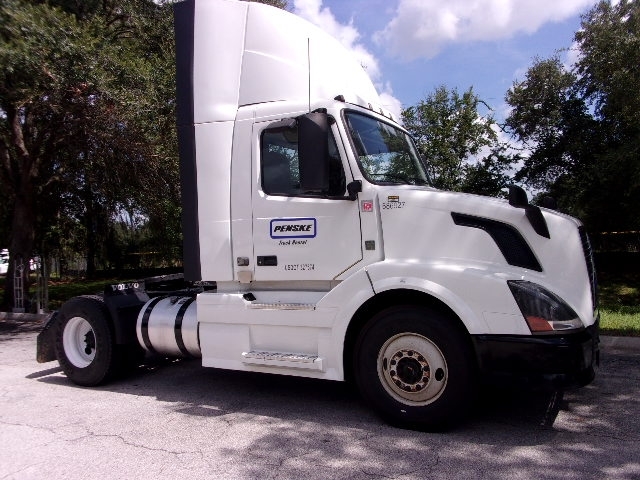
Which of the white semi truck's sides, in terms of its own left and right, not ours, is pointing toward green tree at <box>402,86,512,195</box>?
left

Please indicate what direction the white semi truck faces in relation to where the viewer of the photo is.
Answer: facing the viewer and to the right of the viewer

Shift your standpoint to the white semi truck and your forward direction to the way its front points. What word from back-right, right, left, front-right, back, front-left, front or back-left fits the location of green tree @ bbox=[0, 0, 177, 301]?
back

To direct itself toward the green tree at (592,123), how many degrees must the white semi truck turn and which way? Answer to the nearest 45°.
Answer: approximately 90° to its left
